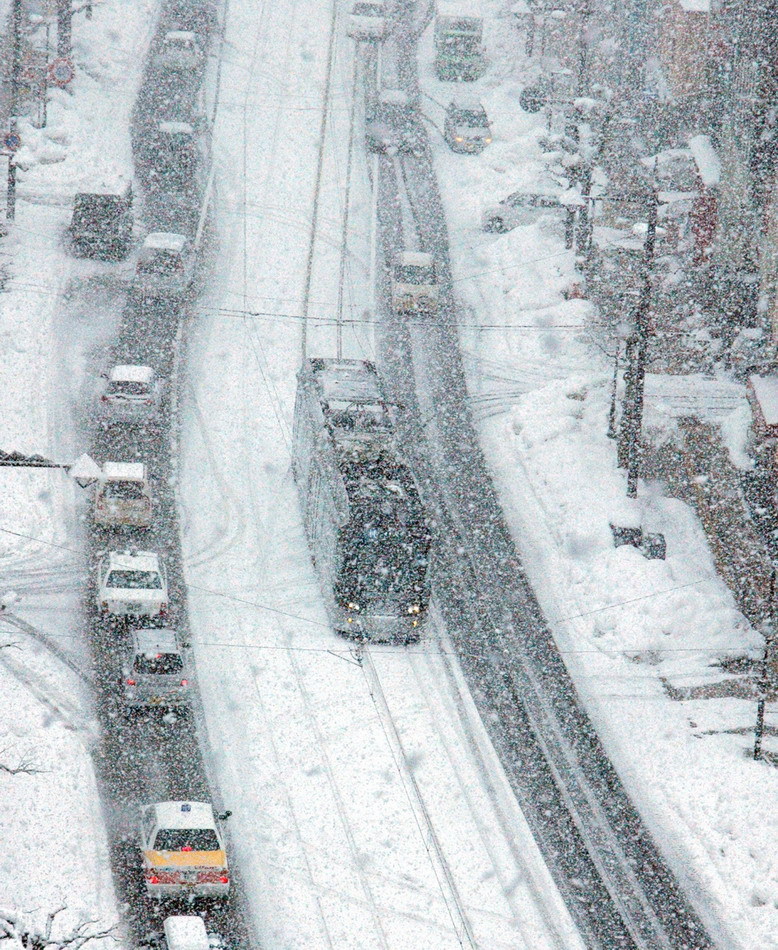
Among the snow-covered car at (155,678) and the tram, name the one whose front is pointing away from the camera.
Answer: the snow-covered car

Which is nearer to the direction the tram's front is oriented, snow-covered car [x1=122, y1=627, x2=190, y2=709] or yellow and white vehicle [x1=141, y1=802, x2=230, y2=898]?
the yellow and white vehicle

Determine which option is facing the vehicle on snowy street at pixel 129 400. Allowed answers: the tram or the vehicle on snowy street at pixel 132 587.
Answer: the vehicle on snowy street at pixel 132 587

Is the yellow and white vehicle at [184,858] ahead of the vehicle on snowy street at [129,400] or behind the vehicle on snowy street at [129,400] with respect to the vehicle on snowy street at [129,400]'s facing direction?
behind

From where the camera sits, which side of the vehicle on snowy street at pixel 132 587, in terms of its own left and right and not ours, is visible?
back

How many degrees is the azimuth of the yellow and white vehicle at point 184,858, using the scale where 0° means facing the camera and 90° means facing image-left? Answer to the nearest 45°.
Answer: approximately 180°

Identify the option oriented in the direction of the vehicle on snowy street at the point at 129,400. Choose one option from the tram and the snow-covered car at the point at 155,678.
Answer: the snow-covered car

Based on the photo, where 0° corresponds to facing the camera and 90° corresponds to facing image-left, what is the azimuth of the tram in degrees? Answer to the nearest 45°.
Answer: approximately 0°

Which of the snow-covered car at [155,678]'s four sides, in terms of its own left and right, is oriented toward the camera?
back

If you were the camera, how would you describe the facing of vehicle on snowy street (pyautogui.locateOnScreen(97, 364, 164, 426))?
facing away from the viewer
